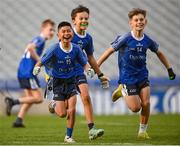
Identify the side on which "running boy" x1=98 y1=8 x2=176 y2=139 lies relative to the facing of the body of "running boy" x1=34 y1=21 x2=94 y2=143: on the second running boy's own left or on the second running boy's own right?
on the second running boy's own left

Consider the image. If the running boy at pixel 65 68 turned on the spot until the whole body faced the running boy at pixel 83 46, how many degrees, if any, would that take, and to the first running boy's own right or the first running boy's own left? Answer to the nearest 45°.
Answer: approximately 135° to the first running boy's own left

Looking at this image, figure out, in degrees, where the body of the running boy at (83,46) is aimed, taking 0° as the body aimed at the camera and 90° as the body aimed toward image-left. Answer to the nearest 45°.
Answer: approximately 315°
